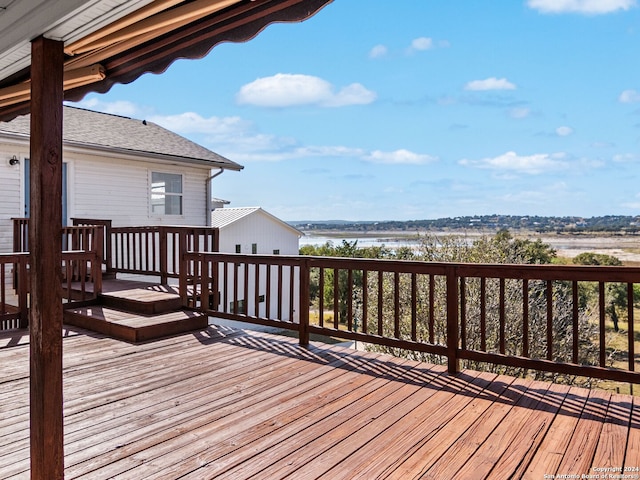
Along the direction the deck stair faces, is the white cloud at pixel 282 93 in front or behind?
behind

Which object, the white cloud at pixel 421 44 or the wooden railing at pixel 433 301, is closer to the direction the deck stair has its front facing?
the wooden railing

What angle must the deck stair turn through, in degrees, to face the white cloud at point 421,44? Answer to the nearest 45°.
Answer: approximately 135° to its left

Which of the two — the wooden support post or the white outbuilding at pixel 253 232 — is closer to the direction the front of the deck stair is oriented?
the wooden support post

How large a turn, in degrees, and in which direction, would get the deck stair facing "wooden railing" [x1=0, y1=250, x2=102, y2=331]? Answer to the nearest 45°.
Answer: approximately 135° to its right

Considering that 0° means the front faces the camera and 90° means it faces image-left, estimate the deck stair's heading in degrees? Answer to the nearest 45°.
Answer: approximately 0°

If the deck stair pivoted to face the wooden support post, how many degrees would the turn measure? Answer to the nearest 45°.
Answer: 0° — it already faces it

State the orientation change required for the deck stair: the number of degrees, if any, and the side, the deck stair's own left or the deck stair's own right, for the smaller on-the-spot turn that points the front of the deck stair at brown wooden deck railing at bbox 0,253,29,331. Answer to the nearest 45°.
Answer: approximately 90° to the deck stair's own right
